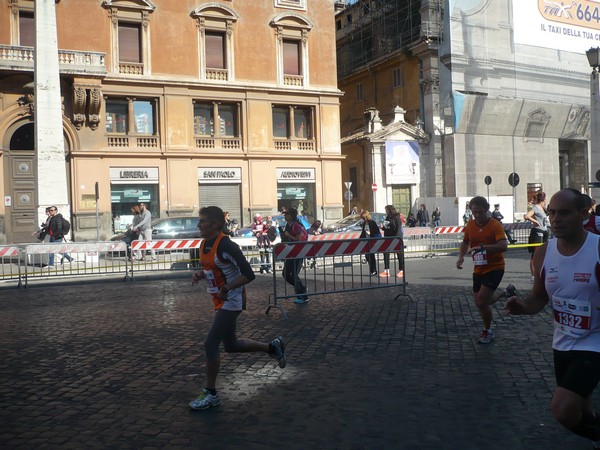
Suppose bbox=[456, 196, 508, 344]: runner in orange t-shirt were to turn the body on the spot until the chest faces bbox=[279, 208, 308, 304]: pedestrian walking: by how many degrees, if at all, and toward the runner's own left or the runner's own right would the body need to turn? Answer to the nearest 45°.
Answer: approximately 90° to the runner's own right

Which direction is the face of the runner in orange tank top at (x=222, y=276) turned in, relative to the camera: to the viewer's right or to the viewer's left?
to the viewer's left

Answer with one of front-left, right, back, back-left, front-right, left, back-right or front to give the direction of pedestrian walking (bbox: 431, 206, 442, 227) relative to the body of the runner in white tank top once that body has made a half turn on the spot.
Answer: front-left

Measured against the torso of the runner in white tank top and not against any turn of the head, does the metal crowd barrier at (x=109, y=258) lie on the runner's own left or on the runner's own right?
on the runner's own right

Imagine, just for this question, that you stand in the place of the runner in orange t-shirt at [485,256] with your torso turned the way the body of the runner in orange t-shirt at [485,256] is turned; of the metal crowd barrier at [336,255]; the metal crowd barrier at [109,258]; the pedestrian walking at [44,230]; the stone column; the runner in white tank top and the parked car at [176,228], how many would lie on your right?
5

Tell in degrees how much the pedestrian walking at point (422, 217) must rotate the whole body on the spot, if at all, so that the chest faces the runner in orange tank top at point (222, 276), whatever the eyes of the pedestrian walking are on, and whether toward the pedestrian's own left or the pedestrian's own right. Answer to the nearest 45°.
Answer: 0° — they already face them

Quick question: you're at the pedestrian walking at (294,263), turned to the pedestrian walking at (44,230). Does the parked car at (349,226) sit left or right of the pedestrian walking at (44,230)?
right

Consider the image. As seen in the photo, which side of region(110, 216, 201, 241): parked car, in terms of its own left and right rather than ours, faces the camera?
left

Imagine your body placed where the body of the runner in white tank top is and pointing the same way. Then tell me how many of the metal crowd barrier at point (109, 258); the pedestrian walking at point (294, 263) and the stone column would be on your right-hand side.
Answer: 3
